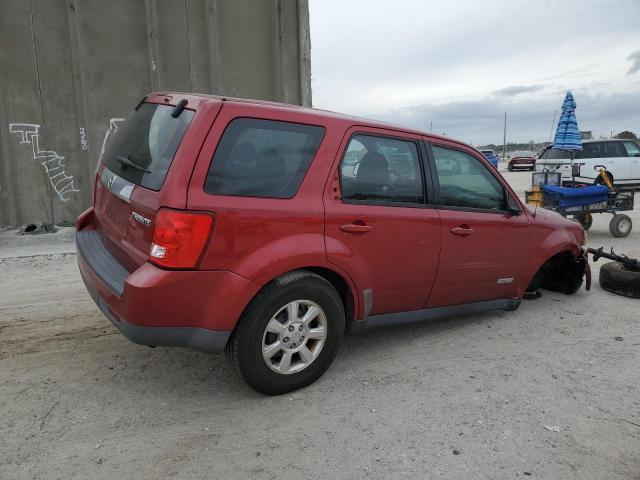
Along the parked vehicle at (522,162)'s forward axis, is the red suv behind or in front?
in front

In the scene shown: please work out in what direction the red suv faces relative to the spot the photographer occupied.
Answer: facing away from the viewer and to the right of the viewer

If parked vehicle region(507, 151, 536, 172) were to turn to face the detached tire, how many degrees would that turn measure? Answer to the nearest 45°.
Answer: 0° — it already faces it

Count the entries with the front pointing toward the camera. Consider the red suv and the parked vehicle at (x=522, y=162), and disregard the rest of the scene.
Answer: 1

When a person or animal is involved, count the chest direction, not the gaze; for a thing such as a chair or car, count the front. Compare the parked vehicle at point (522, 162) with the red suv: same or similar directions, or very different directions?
very different directions

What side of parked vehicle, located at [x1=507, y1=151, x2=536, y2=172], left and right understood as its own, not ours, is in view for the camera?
front

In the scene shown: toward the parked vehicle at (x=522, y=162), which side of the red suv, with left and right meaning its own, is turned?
front

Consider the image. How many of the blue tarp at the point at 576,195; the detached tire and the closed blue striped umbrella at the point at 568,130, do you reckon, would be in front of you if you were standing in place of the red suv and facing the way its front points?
3

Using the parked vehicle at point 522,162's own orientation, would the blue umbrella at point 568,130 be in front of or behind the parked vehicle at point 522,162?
in front
